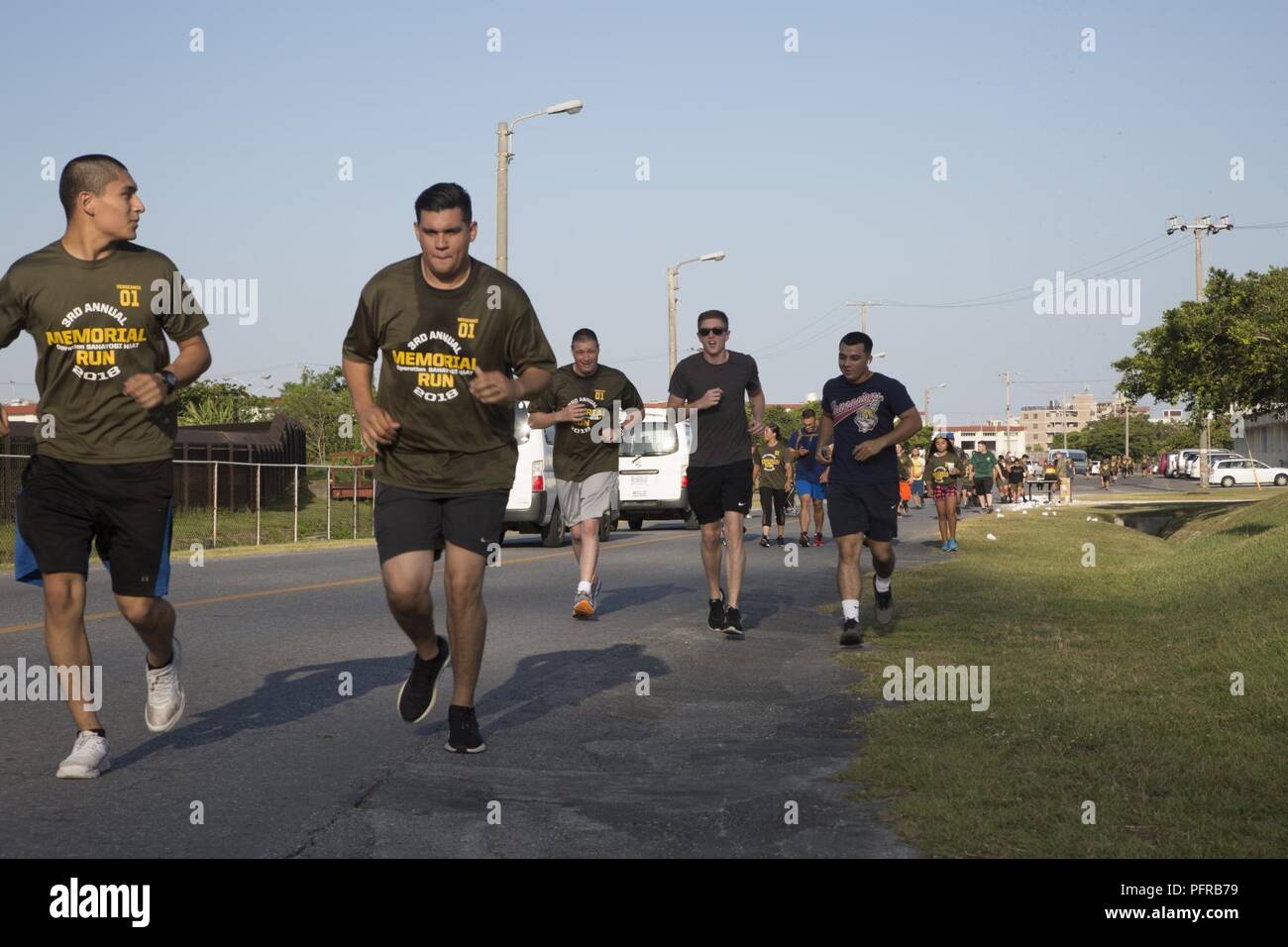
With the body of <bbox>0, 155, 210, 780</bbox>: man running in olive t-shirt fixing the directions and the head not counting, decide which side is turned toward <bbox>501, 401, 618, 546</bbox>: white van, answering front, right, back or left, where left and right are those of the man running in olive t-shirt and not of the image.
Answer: back

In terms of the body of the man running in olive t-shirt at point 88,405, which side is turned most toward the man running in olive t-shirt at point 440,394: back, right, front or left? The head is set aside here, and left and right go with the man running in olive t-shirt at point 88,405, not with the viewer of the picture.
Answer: left

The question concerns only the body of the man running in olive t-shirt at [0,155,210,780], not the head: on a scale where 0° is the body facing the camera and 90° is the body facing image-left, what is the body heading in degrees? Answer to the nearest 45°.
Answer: approximately 0°

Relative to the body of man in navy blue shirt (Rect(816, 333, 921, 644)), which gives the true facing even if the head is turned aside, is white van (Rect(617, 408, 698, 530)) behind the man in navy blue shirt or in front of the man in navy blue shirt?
behind

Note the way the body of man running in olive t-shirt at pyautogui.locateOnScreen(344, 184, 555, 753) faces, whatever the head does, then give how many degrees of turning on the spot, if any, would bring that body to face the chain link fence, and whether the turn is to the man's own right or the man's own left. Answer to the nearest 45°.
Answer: approximately 180°

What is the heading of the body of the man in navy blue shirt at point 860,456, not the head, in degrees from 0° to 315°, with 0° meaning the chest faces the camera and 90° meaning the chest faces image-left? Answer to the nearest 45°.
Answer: approximately 0°

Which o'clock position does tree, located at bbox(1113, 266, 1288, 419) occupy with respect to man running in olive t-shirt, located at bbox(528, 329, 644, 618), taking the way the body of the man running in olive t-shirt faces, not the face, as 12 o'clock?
The tree is roughly at 7 o'clock from the man running in olive t-shirt.
